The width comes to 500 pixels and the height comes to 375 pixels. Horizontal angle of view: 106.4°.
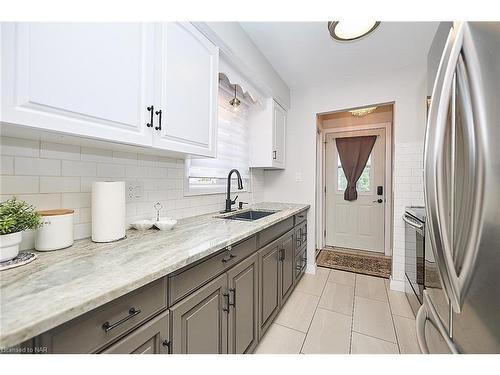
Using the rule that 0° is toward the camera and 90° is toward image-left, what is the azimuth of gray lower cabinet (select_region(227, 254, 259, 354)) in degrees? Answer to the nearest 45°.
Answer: approximately 315°

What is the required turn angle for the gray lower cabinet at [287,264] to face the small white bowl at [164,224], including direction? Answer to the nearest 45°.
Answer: approximately 135° to its right

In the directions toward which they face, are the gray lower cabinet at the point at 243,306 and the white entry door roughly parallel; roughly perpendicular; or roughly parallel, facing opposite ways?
roughly perpendicular

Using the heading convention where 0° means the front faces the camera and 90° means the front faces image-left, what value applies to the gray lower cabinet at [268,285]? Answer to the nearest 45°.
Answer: approximately 270°

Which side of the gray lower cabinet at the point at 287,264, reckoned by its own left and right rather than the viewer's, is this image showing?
right

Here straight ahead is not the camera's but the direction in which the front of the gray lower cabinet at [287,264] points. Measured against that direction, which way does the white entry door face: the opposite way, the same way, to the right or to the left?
to the right

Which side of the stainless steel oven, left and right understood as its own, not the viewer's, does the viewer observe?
left

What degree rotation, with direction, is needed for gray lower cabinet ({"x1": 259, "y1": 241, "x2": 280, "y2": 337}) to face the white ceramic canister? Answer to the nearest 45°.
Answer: approximately 135° to its right

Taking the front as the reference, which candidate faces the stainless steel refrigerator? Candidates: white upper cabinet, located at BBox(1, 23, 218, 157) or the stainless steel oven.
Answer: the white upper cabinet
